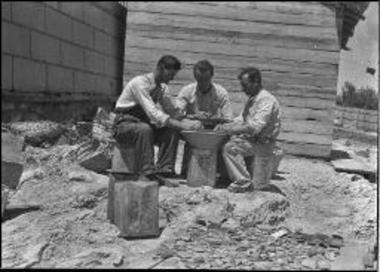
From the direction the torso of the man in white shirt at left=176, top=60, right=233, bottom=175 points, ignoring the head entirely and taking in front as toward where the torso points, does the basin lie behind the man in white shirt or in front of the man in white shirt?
in front

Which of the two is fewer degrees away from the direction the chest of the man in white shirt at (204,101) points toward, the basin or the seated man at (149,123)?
the basin

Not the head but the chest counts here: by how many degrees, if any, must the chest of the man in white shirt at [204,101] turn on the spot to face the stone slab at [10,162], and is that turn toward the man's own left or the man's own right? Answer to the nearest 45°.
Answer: approximately 90° to the man's own right

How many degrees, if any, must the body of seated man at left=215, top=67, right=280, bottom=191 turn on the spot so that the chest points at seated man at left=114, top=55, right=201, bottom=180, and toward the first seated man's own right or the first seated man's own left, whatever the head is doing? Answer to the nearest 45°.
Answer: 0° — they already face them

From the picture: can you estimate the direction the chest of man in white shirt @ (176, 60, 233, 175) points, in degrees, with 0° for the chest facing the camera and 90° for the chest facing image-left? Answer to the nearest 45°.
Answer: approximately 0°

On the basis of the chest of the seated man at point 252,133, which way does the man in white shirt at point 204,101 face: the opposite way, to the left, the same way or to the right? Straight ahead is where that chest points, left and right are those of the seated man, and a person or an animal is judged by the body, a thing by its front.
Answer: to the left

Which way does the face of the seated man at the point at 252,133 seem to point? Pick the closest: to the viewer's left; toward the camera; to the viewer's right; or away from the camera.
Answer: to the viewer's left

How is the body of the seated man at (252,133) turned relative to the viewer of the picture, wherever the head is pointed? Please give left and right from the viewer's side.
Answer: facing to the left of the viewer

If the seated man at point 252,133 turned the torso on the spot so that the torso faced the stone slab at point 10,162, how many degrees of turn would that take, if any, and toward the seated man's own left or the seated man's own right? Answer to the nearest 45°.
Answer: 0° — they already face it

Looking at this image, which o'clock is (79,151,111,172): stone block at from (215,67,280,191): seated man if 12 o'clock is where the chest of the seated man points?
The stone block is roughly at 12 o'clock from the seated man.

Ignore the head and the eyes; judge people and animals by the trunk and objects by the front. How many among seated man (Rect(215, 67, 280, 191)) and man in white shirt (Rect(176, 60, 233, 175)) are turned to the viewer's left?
1
